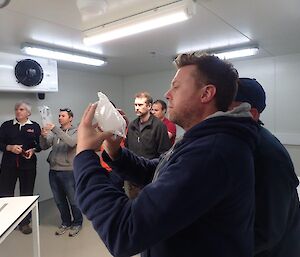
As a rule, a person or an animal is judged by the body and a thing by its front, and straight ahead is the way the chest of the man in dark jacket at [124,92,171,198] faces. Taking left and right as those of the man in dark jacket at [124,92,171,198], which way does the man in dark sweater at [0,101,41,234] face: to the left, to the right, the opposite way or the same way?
to the left

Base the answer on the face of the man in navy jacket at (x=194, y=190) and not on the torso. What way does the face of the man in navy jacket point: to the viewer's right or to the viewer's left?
to the viewer's left

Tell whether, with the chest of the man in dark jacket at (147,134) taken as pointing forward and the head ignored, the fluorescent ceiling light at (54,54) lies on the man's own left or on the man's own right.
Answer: on the man's own right

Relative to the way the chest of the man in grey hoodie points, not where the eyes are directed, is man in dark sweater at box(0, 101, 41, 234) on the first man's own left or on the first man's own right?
on the first man's own right

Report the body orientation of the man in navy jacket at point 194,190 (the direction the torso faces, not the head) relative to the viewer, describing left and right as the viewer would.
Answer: facing to the left of the viewer

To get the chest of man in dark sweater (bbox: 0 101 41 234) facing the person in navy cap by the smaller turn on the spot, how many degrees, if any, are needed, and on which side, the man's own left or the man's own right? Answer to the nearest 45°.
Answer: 0° — they already face them

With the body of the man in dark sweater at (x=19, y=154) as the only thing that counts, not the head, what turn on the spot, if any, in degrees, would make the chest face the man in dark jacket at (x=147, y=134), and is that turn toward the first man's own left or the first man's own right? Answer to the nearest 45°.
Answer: approximately 45° to the first man's own left

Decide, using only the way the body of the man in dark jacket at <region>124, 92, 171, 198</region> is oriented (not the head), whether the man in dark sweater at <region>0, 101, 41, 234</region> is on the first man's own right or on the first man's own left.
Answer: on the first man's own right
